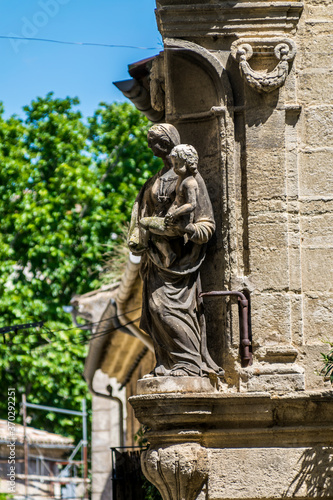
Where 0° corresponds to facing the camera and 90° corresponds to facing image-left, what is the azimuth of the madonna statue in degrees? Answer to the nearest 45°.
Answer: approximately 45°

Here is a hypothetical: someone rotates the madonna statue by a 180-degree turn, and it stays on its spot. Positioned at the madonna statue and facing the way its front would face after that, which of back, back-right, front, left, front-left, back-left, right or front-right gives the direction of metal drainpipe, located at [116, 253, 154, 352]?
front-left
